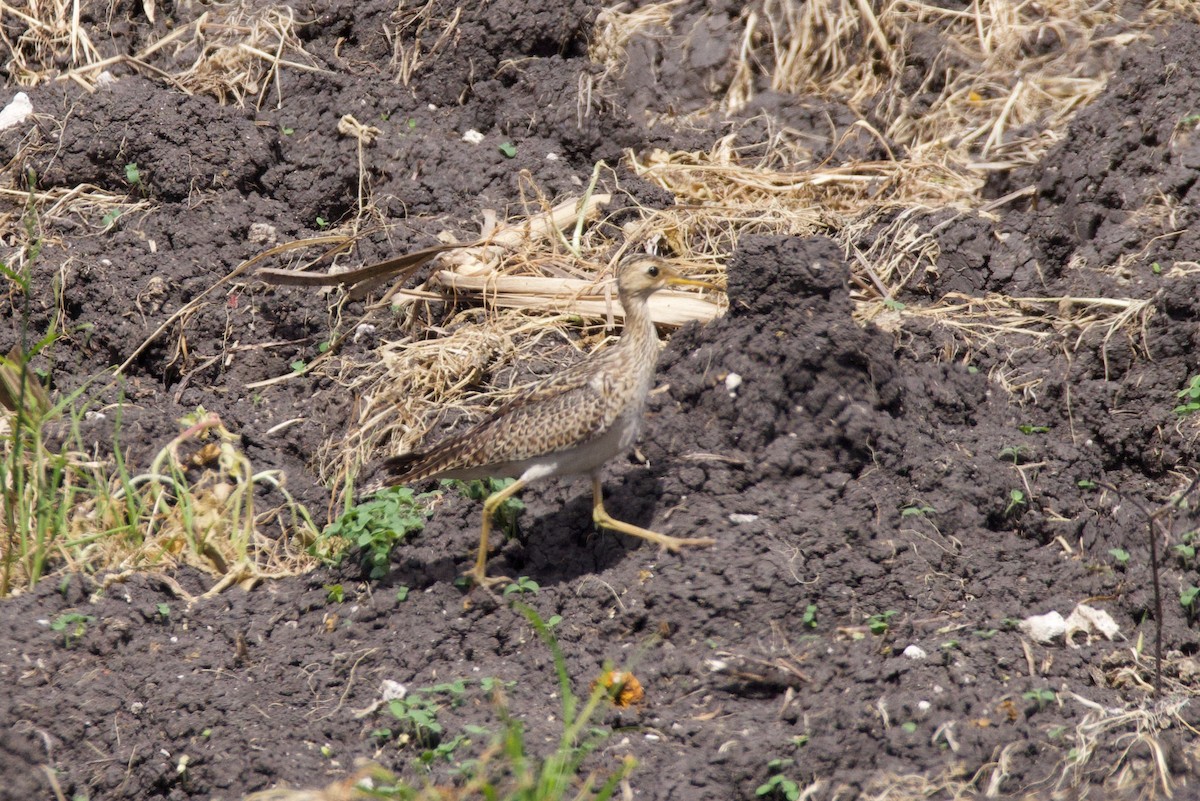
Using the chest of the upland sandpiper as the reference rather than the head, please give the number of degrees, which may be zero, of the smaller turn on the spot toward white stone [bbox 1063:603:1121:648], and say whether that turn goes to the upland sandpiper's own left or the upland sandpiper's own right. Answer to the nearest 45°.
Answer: approximately 45° to the upland sandpiper's own right

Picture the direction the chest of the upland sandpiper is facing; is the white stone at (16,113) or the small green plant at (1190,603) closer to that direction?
the small green plant

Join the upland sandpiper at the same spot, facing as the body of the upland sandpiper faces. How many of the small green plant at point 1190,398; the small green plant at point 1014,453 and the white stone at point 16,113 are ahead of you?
2

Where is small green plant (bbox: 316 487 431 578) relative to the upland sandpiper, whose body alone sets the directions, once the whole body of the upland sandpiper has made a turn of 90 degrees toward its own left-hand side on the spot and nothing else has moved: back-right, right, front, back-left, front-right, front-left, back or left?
left

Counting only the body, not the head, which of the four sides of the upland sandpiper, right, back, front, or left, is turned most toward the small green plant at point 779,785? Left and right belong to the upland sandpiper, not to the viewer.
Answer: right

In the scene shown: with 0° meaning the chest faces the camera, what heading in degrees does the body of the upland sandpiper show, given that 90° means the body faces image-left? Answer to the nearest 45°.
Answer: approximately 270°

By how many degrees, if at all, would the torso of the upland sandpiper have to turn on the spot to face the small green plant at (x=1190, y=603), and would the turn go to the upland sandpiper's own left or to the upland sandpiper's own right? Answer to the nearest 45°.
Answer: approximately 45° to the upland sandpiper's own right

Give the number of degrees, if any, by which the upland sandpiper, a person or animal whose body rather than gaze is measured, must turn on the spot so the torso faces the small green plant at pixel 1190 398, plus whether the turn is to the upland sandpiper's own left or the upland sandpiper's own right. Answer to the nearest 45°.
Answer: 0° — it already faces it

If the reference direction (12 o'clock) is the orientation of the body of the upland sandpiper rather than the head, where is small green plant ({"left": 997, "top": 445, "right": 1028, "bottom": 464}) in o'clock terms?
The small green plant is roughly at 12 o'clock from the upland sandpiper.

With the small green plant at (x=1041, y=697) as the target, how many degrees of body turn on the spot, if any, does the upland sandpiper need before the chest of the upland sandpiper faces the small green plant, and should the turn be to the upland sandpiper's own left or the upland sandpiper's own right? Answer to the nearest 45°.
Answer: approximately 45° to the upland sandpiper's own right

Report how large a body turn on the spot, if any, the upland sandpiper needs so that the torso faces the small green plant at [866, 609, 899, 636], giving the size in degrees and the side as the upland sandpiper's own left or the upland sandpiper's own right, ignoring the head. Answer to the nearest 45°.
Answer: approximately 45° to the upland sandpiper's own right
